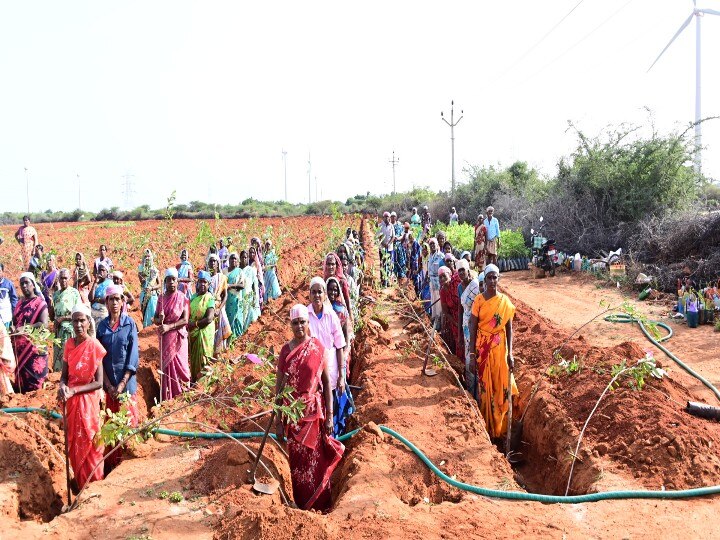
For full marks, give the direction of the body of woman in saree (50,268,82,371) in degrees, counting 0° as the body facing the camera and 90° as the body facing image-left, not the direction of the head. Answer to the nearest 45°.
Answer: approximately 0°

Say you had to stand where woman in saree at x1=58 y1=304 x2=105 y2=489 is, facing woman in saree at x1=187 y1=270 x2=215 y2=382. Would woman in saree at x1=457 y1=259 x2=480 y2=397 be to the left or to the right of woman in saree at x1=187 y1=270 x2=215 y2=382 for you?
right

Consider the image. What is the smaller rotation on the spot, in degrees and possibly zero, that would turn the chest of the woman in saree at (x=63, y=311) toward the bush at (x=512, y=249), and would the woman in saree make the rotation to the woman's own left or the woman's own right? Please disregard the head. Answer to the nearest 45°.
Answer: approximately 135° to the woman's own left

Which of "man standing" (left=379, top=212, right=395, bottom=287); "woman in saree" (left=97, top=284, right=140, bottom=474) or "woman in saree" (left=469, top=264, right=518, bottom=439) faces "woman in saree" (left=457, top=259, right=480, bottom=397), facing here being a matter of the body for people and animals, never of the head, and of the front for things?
the man standing

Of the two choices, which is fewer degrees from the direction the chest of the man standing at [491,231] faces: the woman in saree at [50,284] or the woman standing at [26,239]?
the woman in saree

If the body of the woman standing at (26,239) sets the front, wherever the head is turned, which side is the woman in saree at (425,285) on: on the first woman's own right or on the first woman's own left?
on the first woman's own left

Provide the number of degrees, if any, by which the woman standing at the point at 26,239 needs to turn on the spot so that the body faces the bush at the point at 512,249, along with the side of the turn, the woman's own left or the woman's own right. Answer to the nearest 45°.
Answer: approximately 90° to the woman's own left
